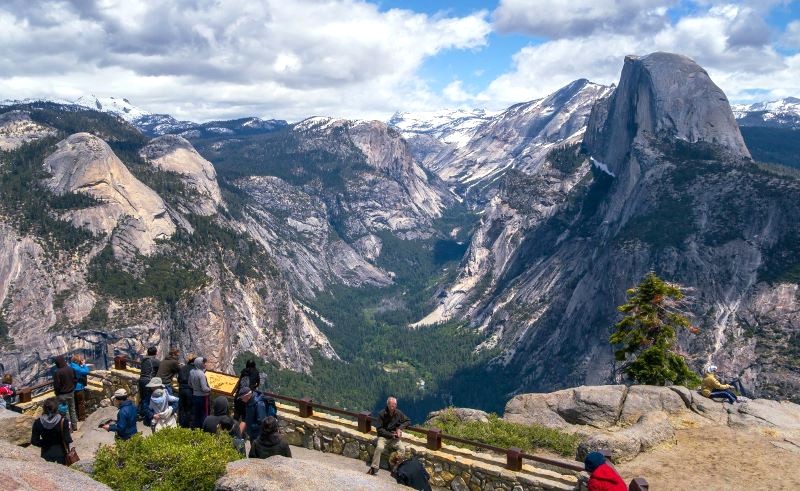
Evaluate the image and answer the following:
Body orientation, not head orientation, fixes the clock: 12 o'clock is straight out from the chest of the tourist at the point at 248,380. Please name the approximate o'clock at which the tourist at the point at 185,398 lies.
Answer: the tourist at the point at 185,398 is roughly at 9 o'clock from the tourist at the point at 248,380.

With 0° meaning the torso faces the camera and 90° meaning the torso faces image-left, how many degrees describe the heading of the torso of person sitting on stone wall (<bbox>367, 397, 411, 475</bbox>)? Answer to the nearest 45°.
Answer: approximately 0°

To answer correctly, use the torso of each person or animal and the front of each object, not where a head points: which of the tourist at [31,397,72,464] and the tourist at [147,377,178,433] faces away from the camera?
the tourist at [31,397,72,464]

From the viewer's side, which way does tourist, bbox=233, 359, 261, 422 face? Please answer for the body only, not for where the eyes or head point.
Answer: away from the camera

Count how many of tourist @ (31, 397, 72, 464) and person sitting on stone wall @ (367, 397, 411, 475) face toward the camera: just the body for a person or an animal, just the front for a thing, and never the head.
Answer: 1

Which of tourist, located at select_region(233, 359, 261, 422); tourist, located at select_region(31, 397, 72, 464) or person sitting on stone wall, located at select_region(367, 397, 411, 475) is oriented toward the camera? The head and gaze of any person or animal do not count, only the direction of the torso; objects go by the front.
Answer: the person sitting on stone wall

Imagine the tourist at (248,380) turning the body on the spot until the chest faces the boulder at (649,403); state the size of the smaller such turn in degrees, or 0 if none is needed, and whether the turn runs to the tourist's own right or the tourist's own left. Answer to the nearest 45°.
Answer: approximately 90° to the tourist's own right

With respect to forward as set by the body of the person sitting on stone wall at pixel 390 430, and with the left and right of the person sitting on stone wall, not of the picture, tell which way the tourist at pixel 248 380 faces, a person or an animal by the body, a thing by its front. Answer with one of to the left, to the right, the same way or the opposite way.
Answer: the opposite way

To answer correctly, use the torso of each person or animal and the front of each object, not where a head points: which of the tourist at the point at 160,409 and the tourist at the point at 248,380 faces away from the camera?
the tourist at the point at 248,380

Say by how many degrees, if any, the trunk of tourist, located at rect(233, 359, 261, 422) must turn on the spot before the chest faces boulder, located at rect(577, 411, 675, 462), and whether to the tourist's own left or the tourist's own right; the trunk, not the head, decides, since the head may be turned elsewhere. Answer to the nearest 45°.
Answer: approximately 90° to the tourist's own right

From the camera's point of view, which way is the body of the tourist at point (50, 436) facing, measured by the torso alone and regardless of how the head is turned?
away from the camera

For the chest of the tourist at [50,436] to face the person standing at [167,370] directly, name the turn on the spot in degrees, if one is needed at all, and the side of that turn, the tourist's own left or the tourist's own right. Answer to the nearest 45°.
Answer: approximately 45° to the tourist's own right

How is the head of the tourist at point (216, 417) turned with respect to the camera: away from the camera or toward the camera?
away from the camera
